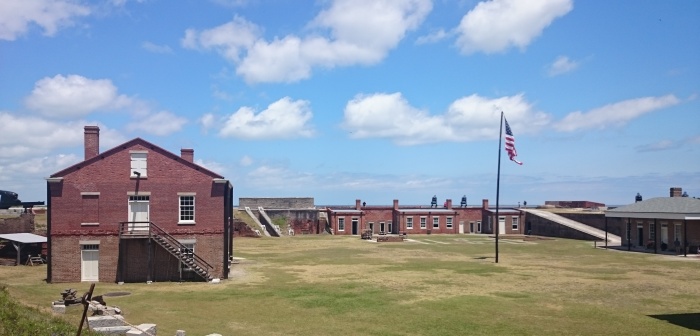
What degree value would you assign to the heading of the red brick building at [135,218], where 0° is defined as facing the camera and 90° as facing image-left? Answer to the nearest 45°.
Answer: approximately 0°

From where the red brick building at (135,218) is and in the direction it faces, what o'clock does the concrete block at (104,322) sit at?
The concrete block is roughly at 12 o'clock from the red brick building.

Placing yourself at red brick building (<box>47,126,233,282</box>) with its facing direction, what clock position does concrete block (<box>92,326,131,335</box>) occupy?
The concrete block is roughly at 12 o'clock from the red brick building.
